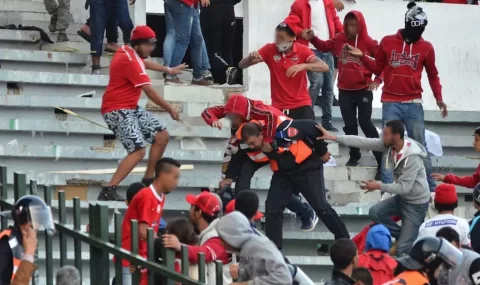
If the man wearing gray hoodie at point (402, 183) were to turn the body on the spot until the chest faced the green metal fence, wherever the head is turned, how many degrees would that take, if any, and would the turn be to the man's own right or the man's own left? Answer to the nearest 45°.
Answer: approximately 45° to the man's own left

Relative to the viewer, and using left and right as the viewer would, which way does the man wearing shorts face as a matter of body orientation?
facing to the right of the viewer

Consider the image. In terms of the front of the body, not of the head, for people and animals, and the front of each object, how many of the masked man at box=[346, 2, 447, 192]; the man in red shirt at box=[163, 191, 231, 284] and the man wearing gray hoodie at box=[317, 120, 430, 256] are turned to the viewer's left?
2

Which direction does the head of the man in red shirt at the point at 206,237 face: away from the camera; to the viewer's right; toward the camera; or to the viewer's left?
to the viewer's left

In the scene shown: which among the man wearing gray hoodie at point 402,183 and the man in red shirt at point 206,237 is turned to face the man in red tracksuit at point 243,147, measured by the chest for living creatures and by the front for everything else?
the man wearing gray hoodie

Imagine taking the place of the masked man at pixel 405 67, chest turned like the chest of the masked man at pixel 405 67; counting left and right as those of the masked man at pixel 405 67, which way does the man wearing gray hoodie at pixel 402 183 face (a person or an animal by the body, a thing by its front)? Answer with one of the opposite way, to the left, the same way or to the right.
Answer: to the right

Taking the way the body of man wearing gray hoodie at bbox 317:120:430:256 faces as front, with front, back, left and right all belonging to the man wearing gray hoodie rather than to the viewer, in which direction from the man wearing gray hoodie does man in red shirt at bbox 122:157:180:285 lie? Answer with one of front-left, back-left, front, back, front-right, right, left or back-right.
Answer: front-left

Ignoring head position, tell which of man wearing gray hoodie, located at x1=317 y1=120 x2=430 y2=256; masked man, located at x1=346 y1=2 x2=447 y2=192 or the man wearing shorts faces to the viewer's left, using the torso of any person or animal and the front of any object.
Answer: man wearing gray hoodie, located at x1=317 y1=120 x2=430 y2=256

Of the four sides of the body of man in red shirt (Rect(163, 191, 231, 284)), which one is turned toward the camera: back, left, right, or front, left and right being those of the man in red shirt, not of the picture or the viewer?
left

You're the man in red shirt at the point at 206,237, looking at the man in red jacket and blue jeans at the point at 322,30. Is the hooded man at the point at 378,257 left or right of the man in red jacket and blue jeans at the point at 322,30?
right

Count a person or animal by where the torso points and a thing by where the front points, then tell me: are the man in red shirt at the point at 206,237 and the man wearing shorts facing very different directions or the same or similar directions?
very different directions

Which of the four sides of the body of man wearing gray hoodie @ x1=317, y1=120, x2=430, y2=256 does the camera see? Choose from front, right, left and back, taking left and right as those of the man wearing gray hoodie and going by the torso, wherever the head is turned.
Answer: left

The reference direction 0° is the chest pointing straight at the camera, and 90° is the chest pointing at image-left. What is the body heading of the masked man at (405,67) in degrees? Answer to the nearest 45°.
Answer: approximately 0°
